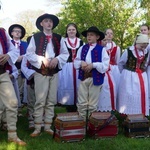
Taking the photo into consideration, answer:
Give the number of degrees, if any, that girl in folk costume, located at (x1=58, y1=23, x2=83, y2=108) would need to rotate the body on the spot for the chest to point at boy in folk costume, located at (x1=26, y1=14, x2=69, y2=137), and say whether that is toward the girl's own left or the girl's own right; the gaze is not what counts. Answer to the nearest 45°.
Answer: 0° — they already face them

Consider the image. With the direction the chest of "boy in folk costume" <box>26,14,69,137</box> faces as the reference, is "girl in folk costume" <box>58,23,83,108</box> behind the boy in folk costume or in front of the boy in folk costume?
behind

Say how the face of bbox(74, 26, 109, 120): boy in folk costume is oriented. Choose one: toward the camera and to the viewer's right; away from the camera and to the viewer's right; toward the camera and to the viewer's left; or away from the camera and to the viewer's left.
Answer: toward the camera and to the viewer's left

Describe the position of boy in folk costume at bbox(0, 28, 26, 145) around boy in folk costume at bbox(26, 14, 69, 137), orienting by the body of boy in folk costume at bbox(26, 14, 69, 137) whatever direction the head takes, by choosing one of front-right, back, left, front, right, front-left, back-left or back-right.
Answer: front-right

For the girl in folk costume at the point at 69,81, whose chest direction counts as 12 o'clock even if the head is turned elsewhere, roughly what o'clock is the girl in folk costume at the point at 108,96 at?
the girl in folk costume at the point at 108,96 is roughly at 10 o'clock from the girl in folk costume at the point at 69,81.

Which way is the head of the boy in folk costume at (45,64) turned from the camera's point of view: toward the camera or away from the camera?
toward the camera

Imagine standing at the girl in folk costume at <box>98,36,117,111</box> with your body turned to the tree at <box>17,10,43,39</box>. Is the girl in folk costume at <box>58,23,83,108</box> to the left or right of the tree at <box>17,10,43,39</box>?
left

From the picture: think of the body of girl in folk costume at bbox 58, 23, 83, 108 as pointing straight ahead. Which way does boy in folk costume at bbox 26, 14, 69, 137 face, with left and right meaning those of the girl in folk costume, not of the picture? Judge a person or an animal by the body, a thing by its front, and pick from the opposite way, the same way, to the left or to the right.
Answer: the same way

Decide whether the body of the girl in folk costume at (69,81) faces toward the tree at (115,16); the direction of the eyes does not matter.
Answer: no

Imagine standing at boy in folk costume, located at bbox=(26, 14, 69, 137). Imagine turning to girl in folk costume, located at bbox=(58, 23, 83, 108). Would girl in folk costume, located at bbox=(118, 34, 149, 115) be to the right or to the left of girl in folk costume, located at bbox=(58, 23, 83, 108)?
right

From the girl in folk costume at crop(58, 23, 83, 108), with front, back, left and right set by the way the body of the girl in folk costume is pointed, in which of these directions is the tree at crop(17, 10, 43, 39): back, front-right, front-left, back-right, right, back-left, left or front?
back

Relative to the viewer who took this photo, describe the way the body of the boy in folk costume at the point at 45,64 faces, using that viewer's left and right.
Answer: facing the viewer

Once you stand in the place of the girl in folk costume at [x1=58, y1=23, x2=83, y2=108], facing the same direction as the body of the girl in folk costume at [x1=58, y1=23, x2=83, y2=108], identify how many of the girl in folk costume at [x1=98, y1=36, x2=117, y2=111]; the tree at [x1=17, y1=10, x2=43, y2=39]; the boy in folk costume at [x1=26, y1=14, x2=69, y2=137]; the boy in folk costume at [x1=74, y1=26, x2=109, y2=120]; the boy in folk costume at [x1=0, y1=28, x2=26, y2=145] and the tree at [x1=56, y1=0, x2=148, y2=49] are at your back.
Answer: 2

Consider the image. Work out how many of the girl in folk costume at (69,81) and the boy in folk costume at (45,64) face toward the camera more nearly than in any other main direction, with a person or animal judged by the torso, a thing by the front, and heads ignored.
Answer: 2

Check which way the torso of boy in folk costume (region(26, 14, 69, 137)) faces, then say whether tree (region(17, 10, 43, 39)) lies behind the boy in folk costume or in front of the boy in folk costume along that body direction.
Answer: behind

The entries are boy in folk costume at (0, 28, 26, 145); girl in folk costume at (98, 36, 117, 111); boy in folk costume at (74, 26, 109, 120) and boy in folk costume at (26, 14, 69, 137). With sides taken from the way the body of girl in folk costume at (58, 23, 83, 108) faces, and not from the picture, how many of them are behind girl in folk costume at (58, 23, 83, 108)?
0

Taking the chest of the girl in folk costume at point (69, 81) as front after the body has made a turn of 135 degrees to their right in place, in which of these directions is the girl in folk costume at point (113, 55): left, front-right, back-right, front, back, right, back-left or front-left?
back-right

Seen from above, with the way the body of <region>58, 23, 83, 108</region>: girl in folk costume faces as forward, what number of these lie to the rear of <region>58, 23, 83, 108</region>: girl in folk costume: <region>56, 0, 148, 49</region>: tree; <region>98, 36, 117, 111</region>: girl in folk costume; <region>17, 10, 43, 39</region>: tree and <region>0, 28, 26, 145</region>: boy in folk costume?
2

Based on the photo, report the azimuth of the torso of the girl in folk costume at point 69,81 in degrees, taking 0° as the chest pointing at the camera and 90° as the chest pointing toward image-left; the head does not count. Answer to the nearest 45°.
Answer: approximately 0°
